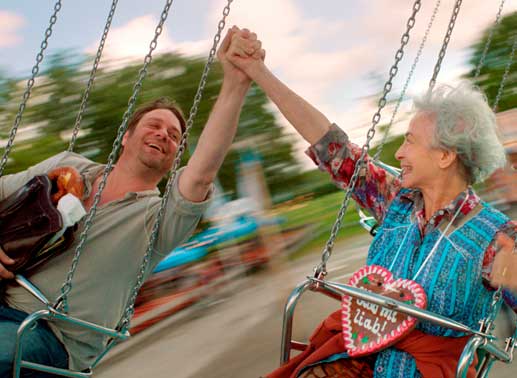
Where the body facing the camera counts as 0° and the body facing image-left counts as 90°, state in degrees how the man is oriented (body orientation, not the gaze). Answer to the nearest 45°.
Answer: approximately 0°

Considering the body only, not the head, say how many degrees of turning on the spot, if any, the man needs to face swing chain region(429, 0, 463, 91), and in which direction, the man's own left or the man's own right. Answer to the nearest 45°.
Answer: approximately 90° to the man's own left

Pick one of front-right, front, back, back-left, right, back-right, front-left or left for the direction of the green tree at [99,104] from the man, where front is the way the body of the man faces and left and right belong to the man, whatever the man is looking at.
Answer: back

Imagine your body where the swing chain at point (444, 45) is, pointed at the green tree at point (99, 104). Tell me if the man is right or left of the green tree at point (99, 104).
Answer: left

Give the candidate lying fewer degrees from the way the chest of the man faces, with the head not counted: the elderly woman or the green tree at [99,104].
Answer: the elderly woman

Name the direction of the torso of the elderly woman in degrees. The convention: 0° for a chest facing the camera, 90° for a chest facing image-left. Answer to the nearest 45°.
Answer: approximately 45°

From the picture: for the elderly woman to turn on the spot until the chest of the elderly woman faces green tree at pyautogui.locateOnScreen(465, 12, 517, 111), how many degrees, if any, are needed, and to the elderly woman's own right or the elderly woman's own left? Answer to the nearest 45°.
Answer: approximately 135° to the elderly woman's own right

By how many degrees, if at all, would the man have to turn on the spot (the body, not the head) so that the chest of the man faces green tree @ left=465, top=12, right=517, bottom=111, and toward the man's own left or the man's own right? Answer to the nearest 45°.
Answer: approximately 135° to the man's own left
